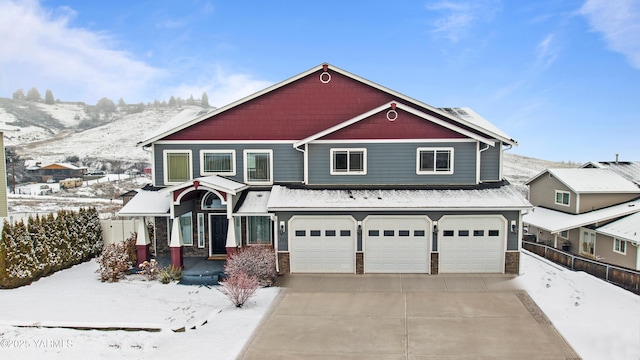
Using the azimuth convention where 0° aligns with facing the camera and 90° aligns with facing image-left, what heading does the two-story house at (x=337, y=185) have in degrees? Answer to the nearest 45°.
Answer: approximately 0°

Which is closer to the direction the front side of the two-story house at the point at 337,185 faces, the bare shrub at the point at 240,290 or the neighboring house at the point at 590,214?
the bare shrub

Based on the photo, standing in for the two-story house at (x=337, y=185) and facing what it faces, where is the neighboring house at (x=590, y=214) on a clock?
The neighboring house is roughly at 8 o'clock from the two-story house.

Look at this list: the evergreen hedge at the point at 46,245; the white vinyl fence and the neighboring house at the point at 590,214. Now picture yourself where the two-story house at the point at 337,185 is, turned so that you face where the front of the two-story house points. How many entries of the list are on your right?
2

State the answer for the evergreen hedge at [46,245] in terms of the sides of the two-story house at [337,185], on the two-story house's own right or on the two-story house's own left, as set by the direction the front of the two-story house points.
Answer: on the two-story house's own right

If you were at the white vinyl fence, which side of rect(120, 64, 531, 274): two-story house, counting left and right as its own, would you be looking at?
right

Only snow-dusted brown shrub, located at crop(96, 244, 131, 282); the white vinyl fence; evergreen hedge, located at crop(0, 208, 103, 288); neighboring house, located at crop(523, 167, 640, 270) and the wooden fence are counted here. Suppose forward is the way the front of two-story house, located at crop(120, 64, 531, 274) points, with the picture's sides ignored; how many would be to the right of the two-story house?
3

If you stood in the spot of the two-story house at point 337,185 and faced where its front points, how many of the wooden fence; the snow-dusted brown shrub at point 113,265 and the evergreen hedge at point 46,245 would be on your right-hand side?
2

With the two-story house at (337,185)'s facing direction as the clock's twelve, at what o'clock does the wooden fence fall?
The wooden fence is roughly at 9 o'clock from the two-story house.

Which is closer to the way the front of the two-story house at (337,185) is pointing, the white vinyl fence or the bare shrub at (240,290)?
the bare shrub
